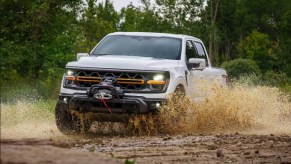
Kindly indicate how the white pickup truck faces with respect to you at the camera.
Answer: facing the viewer and to the left of the viewer
